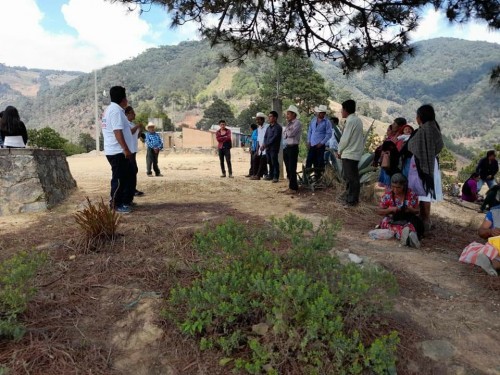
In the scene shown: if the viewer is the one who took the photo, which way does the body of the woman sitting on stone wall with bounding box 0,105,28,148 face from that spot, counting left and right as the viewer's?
facing away from the viewer

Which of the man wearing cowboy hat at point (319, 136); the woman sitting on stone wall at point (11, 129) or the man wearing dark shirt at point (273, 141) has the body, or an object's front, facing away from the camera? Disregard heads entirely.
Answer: the woman sitting on stone wall

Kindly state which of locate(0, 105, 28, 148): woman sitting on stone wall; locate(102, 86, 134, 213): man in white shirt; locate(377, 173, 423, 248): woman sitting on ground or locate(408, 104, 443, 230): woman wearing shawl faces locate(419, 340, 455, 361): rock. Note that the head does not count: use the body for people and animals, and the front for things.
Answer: locate(377, 173, 423, 248): woman sitting on ground

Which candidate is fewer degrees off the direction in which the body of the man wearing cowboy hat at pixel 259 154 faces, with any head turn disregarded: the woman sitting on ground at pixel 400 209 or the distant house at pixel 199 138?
the woman sitting on ground

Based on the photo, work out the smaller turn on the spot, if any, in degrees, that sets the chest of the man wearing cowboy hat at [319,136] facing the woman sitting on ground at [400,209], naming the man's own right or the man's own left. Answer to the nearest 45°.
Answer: approximately 45° to the man's own left

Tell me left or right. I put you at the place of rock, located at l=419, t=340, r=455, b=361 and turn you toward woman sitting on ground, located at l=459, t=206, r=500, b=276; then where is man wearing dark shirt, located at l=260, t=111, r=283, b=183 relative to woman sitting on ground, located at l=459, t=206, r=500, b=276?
left

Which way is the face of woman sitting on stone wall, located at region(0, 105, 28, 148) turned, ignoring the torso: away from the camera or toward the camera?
away from the camera

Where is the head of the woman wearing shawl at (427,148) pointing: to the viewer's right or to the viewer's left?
to the viewer's left

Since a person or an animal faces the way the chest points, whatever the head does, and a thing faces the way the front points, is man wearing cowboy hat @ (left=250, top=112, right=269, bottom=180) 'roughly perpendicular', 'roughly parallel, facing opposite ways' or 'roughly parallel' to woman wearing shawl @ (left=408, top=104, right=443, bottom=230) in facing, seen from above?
roughly perpendicular

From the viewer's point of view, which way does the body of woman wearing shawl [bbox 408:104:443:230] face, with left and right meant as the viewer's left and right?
facing away from the viewer and to the left of the viewer

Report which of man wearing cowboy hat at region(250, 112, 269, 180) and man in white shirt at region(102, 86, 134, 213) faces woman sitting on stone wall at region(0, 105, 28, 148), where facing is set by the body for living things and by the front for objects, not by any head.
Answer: the man wearing cowboy hat

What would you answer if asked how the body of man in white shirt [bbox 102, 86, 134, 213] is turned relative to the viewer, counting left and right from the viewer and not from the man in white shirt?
facing away from the viewer and to the right of the viewer
